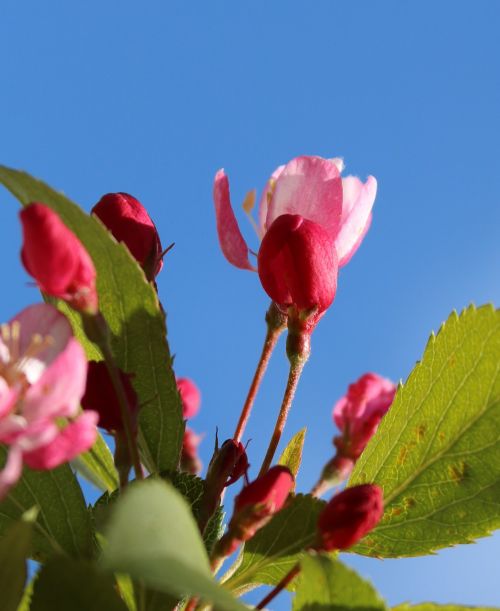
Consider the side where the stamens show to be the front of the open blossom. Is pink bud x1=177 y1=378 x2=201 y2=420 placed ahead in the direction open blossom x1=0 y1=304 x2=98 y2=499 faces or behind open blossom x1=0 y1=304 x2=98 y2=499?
behind

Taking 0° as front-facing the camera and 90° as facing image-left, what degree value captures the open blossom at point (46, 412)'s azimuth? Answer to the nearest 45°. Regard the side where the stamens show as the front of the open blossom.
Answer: approximately 45°
